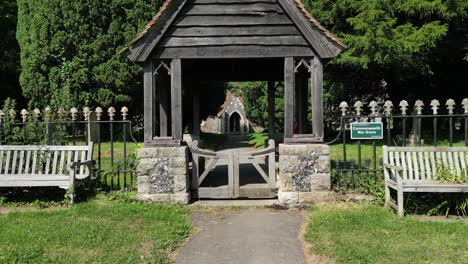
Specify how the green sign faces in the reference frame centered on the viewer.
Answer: facing the viewer

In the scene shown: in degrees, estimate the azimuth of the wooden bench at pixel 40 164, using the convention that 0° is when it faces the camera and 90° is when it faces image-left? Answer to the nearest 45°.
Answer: approximately 45°

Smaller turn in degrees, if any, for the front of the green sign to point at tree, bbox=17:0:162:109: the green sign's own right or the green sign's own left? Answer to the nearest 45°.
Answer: approximately 135° to the green sign's own right

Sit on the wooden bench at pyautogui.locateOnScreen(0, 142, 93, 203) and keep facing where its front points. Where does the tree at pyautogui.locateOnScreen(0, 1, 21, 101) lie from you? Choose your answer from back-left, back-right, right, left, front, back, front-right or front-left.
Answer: back-right

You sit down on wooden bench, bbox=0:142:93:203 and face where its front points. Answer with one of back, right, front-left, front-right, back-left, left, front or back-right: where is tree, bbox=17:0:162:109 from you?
back-right

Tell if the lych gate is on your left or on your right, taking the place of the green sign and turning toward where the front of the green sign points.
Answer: on your right

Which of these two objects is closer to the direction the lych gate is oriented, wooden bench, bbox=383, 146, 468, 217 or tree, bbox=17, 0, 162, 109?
the wooden bench

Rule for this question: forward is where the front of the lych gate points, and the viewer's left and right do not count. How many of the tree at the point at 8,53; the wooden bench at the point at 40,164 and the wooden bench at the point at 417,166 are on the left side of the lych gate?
1

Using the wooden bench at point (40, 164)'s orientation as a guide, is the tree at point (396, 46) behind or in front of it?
behind

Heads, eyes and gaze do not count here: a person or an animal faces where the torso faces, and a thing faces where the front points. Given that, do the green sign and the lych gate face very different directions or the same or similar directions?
same or similar directions

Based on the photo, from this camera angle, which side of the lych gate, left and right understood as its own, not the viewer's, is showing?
front

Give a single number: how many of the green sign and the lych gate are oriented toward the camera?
2

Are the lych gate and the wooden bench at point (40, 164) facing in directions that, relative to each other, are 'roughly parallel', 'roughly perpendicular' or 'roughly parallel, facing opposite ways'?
roughly parallel

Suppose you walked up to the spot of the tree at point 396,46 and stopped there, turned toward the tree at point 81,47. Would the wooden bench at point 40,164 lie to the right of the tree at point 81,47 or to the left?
left

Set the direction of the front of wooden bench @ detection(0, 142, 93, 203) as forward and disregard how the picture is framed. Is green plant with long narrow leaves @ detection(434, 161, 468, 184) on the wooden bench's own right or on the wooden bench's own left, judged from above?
on the wooden bench's own left

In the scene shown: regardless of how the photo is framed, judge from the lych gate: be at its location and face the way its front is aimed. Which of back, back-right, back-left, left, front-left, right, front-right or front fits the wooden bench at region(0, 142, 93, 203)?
right
